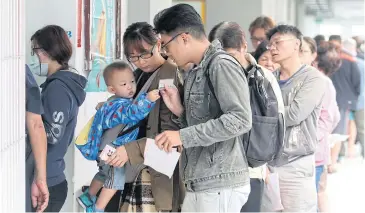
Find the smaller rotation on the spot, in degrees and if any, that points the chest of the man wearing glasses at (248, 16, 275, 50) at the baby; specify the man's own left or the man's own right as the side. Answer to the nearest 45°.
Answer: approximately 45° to the man's own left

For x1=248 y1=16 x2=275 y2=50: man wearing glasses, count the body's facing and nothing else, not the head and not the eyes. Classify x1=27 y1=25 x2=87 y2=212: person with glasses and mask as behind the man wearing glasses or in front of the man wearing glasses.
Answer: in front

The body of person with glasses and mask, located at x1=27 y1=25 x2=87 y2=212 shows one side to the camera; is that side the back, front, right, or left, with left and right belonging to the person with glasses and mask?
left

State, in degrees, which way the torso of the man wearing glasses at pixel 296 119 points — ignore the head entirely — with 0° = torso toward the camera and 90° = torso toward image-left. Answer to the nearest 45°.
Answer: approximately 45°

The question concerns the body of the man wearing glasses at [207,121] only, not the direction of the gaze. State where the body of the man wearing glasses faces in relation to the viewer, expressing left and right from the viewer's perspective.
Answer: facing to the left of the viewer

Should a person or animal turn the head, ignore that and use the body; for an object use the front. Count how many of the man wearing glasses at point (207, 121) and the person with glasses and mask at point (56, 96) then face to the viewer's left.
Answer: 2

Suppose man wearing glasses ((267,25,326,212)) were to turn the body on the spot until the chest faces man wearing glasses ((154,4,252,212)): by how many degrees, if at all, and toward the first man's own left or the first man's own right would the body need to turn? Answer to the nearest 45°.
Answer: approximately 45° to the first man's own left
